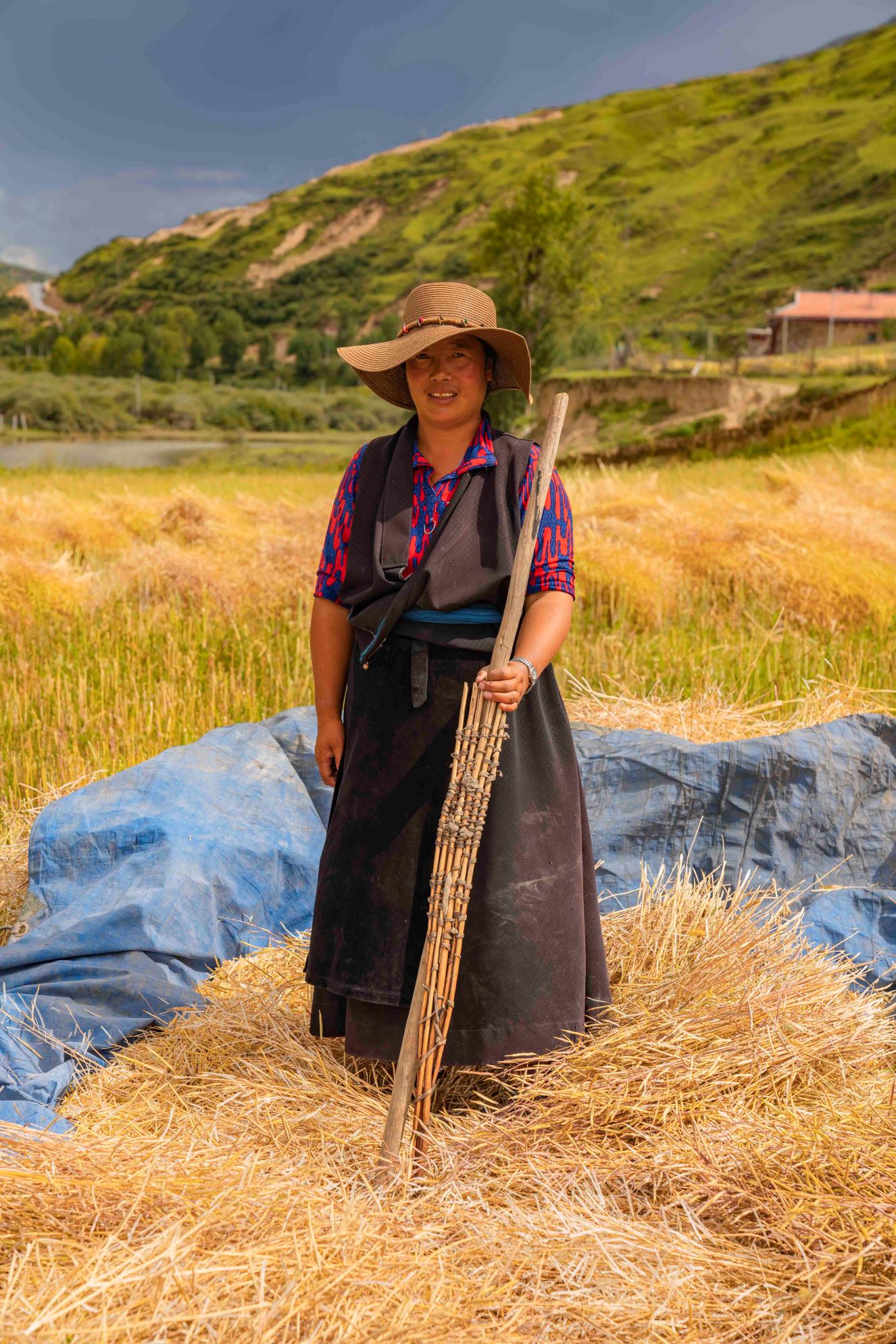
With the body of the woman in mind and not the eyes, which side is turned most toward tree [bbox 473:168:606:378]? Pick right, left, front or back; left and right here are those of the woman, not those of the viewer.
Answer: back

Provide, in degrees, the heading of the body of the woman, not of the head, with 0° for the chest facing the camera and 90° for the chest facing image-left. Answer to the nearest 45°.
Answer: approximately 0°

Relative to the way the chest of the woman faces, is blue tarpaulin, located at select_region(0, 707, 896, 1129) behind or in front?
behind
